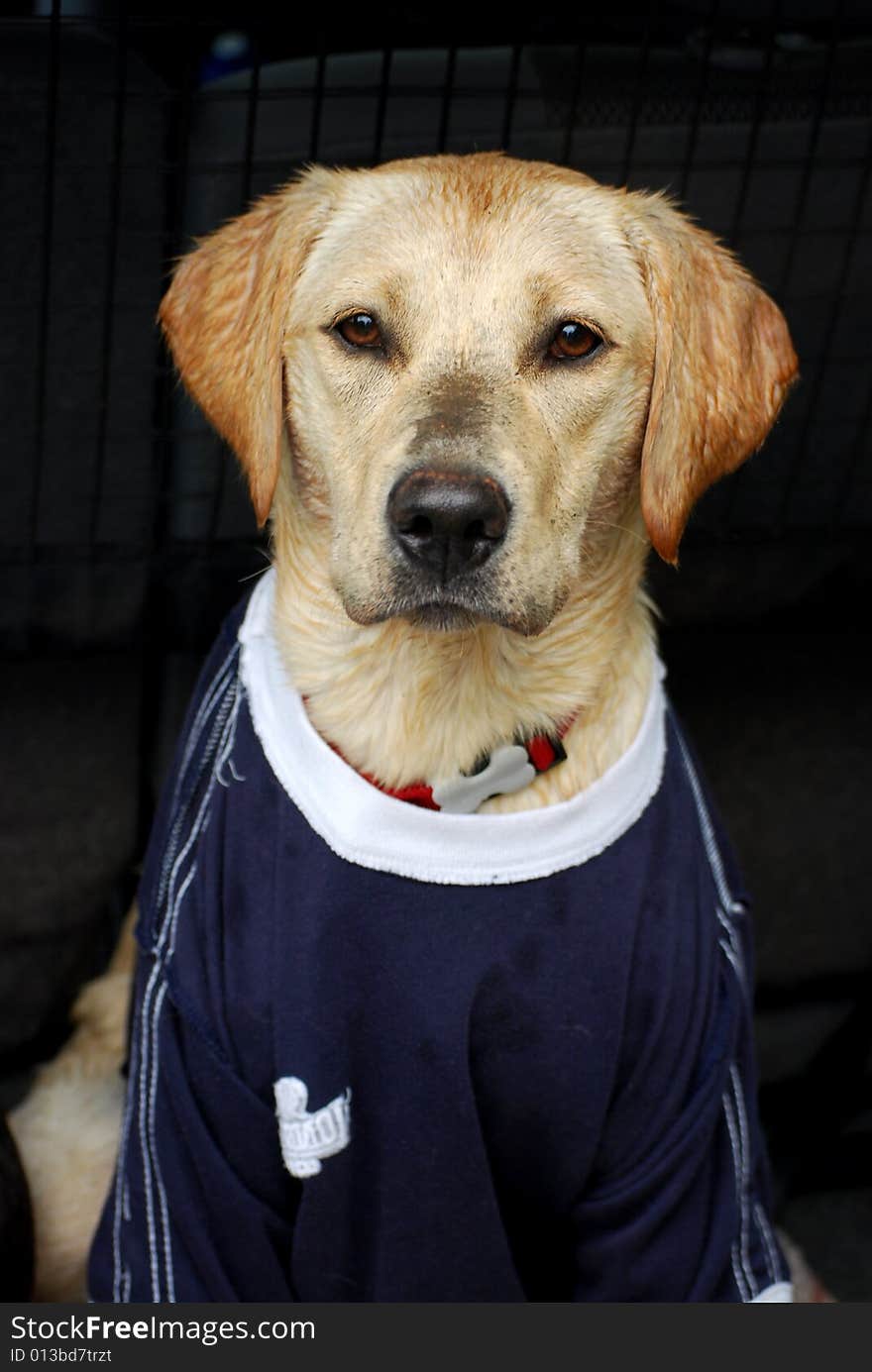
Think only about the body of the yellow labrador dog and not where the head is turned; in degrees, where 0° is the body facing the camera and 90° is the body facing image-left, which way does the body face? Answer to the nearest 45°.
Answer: approximately 0°
